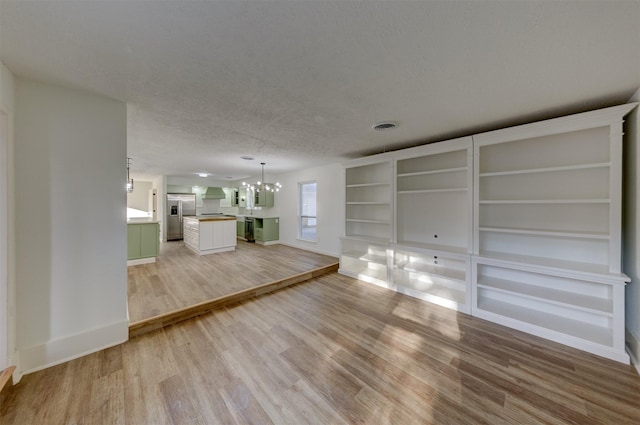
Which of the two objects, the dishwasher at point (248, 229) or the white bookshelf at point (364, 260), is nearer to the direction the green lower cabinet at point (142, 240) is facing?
the white bookshelf

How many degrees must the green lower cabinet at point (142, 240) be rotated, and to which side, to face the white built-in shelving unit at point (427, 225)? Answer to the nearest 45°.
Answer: approximately 45° to its left

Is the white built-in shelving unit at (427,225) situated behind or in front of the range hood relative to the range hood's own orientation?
in front

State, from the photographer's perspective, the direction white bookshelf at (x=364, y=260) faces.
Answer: facing the viewer and to the left of the viewer

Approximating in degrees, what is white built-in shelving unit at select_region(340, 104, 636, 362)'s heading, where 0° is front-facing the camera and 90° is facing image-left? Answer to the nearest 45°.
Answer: approximately 45°

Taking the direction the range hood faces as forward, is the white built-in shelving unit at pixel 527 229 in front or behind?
in front

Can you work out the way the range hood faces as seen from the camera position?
facing the viewer

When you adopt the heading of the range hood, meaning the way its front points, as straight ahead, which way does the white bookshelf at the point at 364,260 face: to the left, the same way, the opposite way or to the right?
to the right

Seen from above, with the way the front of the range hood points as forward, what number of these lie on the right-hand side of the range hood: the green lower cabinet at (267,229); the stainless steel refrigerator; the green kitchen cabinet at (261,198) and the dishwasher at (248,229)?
1

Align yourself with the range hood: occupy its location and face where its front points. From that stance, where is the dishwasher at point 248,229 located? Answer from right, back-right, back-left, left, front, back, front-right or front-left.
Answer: front-left

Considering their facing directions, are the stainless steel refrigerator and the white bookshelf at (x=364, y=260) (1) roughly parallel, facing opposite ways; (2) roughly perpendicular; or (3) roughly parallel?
roughly perpendicular
